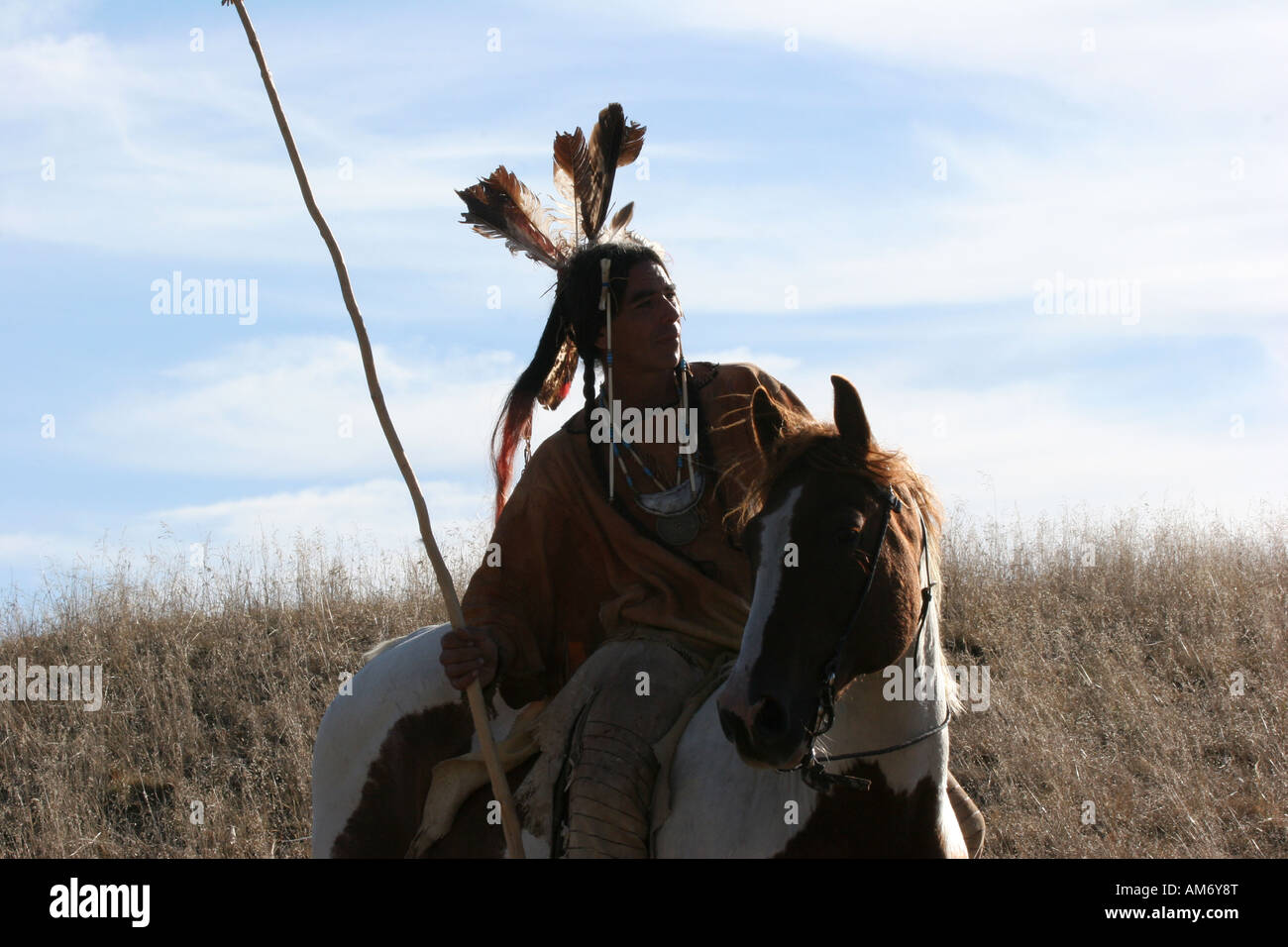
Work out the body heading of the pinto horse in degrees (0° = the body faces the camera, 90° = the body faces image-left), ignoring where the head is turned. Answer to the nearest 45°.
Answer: approximately 315°
